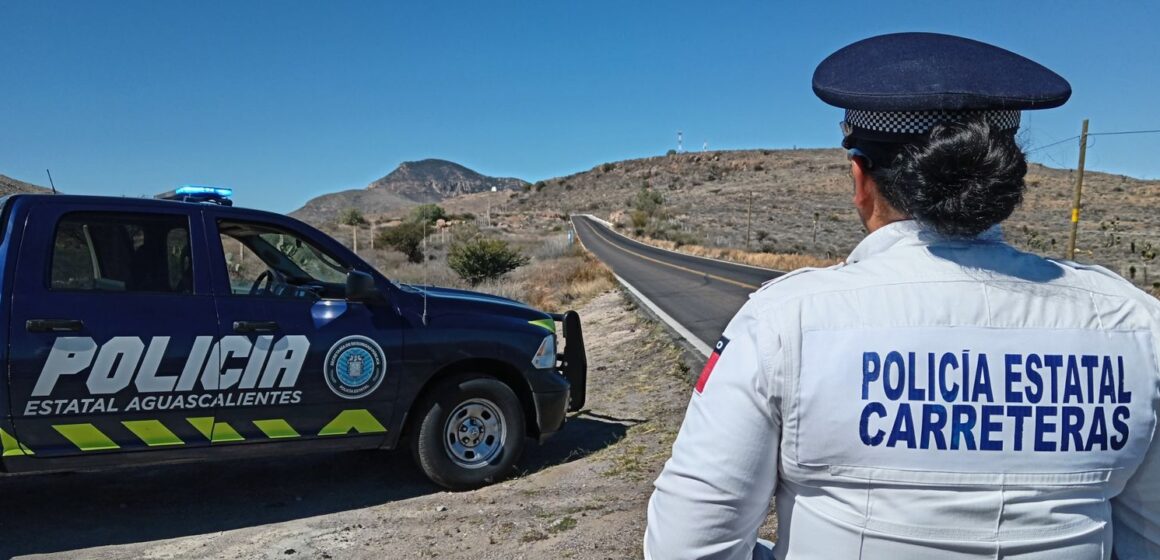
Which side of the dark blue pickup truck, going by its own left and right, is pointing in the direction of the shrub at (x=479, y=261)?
left

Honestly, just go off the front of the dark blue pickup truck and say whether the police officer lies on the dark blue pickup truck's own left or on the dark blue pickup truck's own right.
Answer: on the dark blue pickup truck's own right

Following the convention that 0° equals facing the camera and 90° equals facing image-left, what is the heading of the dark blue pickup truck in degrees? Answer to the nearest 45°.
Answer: approximately 270°

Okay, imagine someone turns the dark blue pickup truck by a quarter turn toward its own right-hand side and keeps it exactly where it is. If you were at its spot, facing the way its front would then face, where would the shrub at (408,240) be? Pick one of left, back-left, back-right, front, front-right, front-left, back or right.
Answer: back

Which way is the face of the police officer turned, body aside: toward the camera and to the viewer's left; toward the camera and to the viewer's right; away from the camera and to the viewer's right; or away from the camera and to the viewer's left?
away from the camera and to the viewer's left
